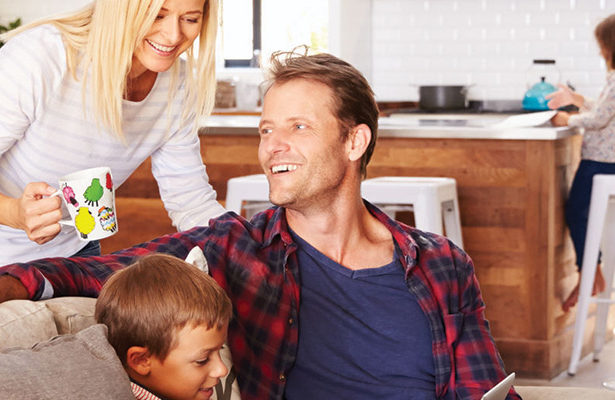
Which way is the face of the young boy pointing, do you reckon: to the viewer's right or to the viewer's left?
to the viewer's right

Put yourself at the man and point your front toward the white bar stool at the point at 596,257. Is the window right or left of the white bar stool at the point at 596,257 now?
left

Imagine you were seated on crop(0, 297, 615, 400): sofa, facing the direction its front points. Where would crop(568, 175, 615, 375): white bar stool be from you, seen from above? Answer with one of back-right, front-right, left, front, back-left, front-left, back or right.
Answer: back-left

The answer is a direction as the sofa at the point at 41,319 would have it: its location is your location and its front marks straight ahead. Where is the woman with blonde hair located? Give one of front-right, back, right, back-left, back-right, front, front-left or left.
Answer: back

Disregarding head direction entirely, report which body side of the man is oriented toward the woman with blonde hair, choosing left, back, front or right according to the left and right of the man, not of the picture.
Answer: right

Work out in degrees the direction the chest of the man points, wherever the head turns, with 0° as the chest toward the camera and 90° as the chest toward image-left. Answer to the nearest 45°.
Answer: approximately 0°

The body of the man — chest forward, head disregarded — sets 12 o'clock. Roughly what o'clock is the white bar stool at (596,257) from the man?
The white bar stool is roughly at 7 o'clock from the man.

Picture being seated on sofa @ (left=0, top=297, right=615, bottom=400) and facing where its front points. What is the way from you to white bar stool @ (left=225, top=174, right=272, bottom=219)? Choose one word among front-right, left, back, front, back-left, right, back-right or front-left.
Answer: back

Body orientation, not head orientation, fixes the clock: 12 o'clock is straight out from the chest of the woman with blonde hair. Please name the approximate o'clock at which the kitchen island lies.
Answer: The kitchen island is roughly at 9 o'clock from the woman with blonde hair.
